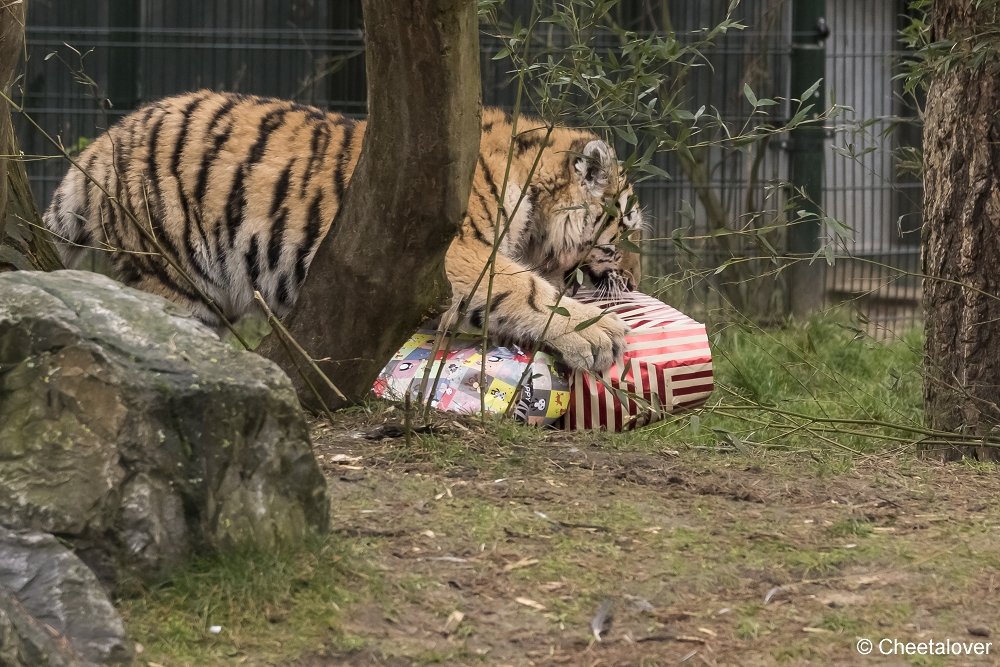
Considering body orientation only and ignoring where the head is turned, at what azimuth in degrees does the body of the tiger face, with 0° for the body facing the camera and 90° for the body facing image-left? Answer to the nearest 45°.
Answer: approximately 270°

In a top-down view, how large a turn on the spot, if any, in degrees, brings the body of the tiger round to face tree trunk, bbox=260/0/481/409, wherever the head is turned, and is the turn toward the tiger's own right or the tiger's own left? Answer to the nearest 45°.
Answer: approximately 90° to the tiger's own right

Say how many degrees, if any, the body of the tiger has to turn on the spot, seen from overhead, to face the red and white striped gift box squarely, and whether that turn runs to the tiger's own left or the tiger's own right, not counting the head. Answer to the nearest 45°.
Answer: approximately 45° to the tiger's own right

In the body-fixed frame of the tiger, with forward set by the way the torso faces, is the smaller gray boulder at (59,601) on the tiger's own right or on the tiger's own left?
on the tiger's own right
